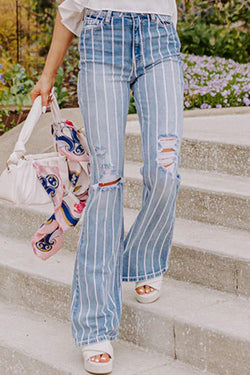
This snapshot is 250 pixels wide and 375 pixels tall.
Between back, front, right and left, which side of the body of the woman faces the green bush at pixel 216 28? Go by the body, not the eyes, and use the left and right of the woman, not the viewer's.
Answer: back

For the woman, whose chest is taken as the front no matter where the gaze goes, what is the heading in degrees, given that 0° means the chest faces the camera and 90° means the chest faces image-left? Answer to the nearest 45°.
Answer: approximately 0°
